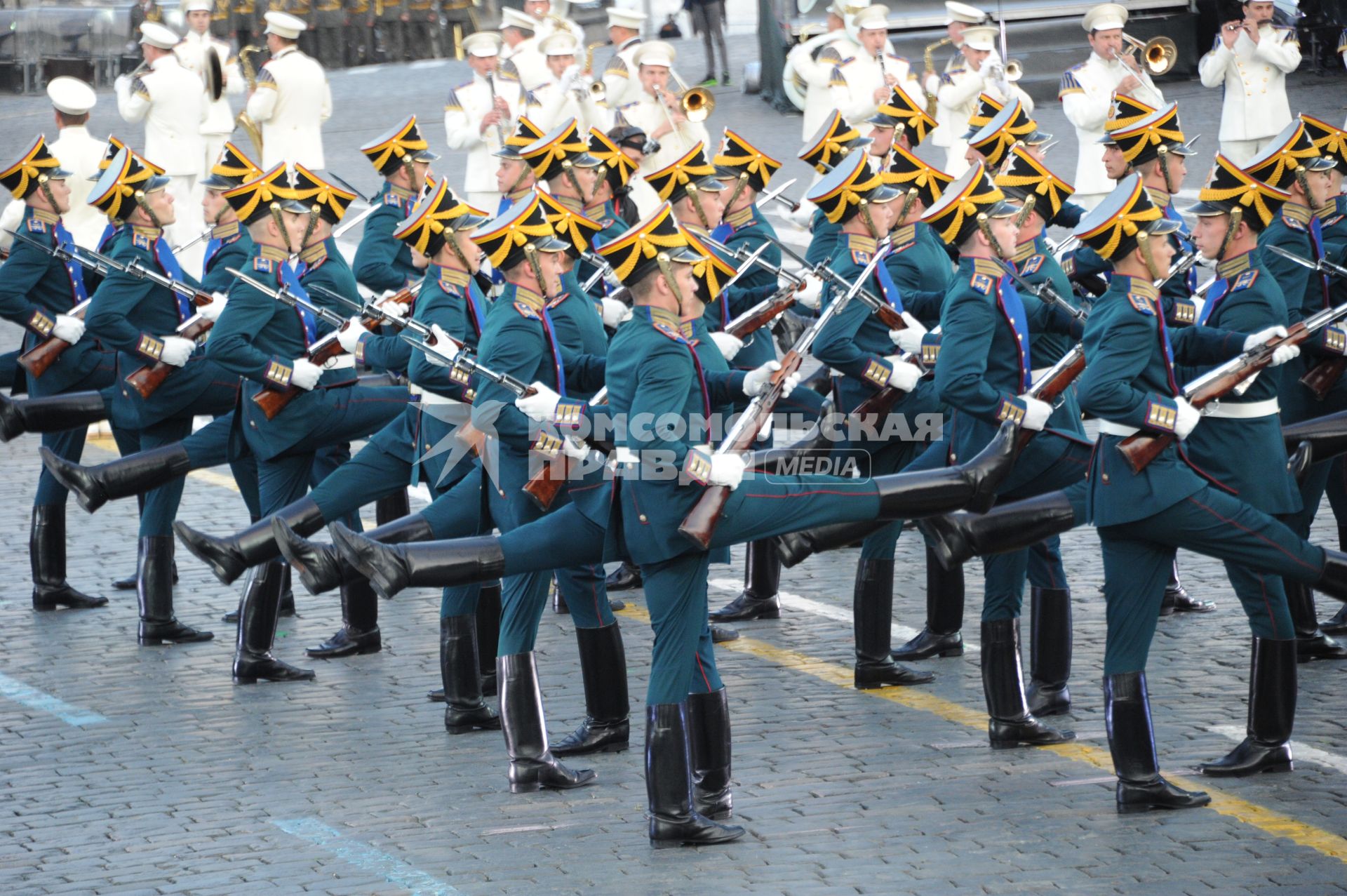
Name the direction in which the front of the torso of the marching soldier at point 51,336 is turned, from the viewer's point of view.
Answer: to the viewer's right

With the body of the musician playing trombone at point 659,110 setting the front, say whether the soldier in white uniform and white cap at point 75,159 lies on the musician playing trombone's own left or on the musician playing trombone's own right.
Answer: on the musician playing trombone's own right

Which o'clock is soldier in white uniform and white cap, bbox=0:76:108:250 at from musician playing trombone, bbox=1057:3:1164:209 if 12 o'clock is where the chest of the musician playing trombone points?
The soldier in white uniform and white cap is roughly at 4 o'clock from the musician playing trombone.

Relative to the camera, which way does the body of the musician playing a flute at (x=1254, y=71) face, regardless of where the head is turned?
toward the camera

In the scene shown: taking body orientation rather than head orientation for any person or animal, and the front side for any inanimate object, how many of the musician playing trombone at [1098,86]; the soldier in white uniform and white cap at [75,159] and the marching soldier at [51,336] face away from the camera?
1

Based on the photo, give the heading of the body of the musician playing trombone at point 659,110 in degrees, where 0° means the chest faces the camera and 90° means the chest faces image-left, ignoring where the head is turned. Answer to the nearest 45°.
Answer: approximately 315°

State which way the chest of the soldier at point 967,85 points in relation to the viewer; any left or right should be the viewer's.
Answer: facing the viewer and to the right of the viewer

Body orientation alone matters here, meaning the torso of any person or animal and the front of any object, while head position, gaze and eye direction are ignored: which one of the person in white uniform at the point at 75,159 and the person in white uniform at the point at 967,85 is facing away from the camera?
the person in white uniform at the point at 75,159

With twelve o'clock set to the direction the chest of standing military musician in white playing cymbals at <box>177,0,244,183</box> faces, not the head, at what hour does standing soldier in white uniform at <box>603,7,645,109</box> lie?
standing soldier in white uniform at <box>603,7,645,109</box> is roughly at 10 o'clock from standing military musician in white playing cymbals at <box>177,0,244,183</box>.

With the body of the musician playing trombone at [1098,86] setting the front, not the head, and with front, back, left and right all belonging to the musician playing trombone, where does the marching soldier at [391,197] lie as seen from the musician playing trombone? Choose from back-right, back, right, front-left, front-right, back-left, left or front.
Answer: right

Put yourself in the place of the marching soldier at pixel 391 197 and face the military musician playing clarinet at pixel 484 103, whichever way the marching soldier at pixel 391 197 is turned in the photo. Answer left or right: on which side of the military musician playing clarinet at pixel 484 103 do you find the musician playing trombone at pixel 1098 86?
right
